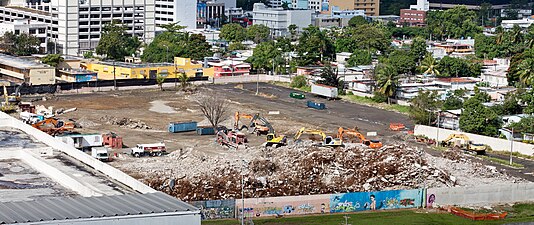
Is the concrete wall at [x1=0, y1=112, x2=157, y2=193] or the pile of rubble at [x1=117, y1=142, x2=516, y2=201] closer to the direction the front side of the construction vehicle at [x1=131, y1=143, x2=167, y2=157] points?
the concrete wall

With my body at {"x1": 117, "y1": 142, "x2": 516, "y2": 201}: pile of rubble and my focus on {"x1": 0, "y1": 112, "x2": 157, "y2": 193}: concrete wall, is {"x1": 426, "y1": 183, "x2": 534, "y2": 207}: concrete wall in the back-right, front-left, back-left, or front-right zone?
back-left

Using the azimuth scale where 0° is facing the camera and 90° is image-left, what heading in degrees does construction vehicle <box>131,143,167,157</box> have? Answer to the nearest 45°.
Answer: approximately 90°

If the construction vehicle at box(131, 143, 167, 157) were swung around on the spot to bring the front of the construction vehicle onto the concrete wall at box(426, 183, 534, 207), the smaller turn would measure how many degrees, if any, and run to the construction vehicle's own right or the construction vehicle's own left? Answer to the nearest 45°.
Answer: approximately 135° to the construction vehicle's own left

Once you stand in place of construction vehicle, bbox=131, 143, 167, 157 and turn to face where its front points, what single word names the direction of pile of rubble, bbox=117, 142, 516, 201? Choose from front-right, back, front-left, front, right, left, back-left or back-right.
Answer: back-left
